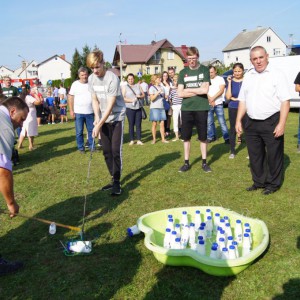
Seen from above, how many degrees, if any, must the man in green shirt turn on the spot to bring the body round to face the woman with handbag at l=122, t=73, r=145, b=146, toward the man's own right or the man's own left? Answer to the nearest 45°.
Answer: approximately 135° to the man's own right

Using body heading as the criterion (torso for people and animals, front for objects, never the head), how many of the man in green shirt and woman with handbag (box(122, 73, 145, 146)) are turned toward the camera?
2

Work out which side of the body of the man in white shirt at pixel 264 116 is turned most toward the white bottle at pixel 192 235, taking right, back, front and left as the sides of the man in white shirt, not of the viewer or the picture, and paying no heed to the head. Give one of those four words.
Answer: front

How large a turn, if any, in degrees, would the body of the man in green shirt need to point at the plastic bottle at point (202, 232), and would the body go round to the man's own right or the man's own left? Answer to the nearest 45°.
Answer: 0° — they already face it

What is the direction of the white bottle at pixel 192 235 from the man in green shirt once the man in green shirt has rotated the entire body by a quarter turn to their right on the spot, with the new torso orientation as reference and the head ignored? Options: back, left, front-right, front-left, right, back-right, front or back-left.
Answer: left

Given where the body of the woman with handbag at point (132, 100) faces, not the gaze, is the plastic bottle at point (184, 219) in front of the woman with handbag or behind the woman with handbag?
in front

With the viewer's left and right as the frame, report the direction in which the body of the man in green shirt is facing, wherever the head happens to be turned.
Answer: facing the viewer

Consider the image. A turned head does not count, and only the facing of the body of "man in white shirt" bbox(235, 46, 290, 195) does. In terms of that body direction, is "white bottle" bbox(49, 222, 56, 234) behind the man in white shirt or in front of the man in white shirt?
in front

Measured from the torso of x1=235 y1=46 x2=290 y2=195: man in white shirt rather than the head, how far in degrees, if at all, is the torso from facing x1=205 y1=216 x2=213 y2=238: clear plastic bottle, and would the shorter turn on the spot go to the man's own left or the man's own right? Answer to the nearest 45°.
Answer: approximately 45° to the man's own left

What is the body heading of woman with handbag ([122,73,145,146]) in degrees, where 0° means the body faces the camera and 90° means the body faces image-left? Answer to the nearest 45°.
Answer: approximately 0°

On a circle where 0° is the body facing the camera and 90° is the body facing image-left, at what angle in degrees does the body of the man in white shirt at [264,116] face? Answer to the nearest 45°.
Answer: approximately 45°

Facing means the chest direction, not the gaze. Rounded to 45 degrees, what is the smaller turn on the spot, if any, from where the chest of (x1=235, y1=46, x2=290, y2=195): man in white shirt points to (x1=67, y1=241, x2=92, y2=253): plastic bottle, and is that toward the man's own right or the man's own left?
0° — they already face it

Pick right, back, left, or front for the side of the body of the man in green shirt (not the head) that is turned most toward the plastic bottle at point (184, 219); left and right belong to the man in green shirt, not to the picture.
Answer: front
